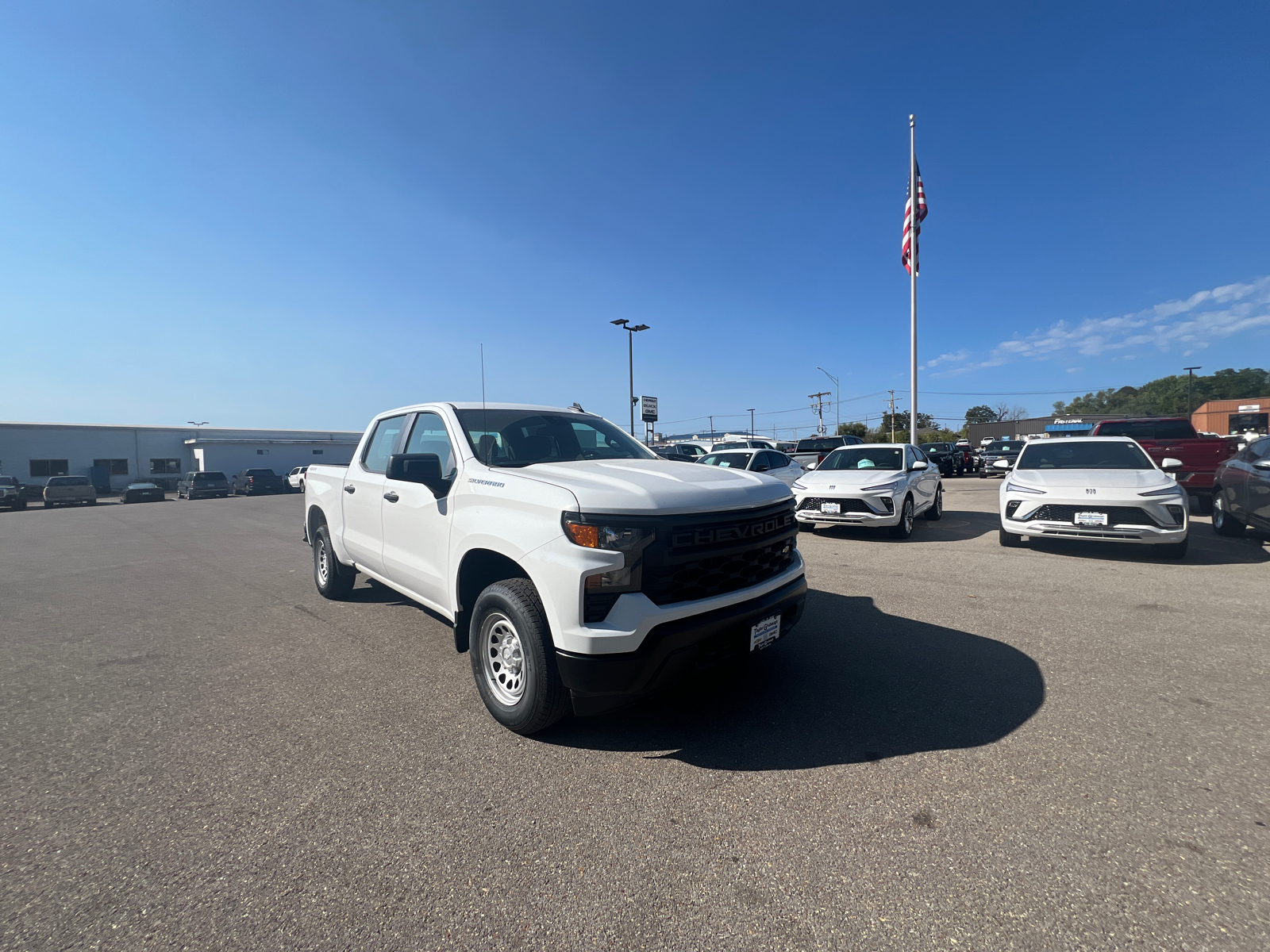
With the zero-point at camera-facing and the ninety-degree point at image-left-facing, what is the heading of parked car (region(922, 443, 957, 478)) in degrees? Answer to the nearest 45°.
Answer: approximately 45°

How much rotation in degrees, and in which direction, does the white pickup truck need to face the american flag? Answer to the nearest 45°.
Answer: approximately 90° to its left

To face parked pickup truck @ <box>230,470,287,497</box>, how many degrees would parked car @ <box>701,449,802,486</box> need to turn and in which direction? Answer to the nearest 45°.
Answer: approximately 90° to its right

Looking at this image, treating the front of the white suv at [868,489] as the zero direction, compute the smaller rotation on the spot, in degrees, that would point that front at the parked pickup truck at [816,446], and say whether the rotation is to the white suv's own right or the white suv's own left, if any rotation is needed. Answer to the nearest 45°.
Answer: approximately 135° to the white suv's own right
